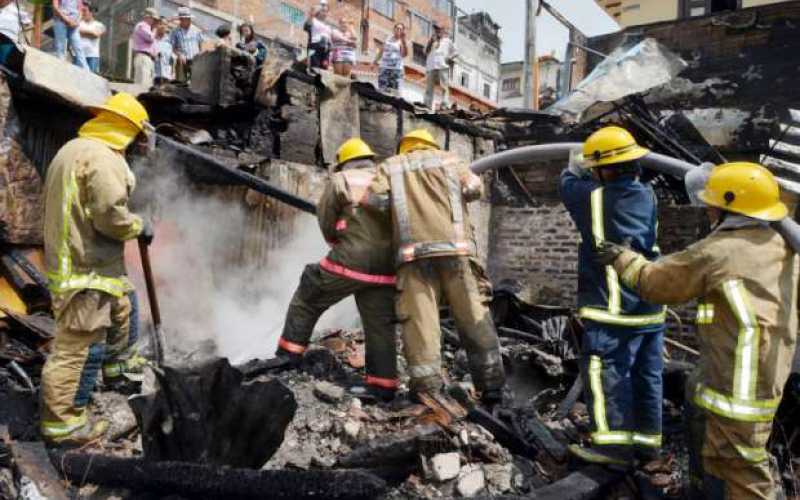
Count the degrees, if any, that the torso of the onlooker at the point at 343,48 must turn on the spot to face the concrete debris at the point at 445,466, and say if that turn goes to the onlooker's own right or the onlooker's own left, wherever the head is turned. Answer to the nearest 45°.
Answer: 0° — they already face it

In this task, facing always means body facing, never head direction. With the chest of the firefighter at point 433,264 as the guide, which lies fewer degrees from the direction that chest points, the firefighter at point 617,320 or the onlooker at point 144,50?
the onlooker

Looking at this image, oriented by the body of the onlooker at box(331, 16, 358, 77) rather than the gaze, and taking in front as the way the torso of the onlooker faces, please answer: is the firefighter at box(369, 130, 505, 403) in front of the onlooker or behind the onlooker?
in front

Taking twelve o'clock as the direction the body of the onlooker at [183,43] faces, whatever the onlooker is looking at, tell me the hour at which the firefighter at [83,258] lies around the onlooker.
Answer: The firefighter is roughly at 12 o'clock from the onlooker.

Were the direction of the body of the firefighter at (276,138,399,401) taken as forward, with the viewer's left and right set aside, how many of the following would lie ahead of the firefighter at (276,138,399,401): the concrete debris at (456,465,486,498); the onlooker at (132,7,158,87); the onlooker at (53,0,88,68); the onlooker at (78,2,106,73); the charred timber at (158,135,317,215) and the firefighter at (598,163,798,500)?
4

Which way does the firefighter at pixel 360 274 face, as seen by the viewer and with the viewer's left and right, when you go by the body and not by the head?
facing away from the viewer and to the left of the viewer

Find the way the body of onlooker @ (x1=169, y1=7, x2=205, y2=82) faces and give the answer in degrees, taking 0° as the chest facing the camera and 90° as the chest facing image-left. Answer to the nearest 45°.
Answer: approximately 0°

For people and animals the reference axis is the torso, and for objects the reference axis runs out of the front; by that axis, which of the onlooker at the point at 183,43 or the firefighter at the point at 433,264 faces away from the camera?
the firefighter

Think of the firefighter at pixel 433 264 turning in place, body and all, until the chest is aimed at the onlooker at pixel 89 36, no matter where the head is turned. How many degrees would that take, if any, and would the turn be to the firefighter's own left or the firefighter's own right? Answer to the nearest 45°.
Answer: approximately 45° to the firefighter's own left

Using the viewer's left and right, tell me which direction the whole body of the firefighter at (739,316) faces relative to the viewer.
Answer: facing away from the viewer and to the left of the viewer

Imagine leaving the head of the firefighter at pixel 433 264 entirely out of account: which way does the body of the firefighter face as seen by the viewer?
away from the camera

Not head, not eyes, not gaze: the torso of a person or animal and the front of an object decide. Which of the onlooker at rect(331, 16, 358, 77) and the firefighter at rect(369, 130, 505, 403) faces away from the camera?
the firefighter

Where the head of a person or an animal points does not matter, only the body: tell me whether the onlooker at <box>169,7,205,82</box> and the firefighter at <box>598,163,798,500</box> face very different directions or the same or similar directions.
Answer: very different directions

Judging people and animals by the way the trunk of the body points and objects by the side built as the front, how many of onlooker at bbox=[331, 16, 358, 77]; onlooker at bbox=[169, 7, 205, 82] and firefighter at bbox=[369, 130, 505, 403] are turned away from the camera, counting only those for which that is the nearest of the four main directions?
1

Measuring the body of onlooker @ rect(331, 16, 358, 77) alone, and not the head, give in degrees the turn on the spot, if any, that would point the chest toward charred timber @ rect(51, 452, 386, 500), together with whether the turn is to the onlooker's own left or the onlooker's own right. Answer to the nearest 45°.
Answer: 0° — they already face it

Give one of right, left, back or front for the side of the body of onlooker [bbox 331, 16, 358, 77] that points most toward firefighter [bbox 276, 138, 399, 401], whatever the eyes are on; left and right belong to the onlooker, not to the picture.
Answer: front

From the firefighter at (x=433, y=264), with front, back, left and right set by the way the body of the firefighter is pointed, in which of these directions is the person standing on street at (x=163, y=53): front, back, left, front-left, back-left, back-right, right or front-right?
front-left

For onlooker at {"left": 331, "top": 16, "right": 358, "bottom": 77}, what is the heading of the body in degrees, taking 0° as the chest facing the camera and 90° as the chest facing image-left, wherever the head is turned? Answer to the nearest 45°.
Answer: approximately 0°
